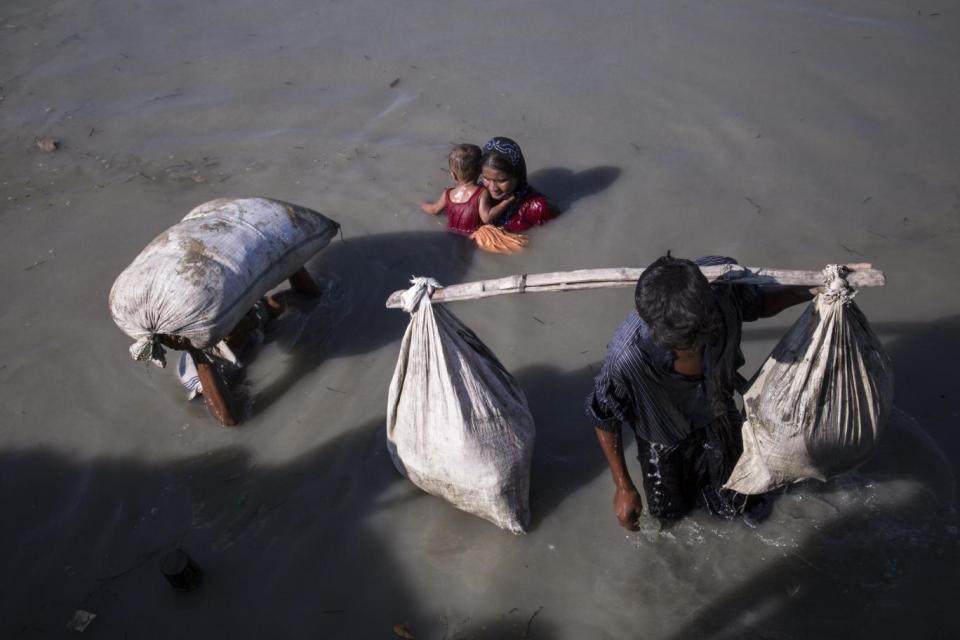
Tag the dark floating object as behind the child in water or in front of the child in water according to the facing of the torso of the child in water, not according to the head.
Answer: behind

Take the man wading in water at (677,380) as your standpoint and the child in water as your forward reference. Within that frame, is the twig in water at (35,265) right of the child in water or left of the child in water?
left
